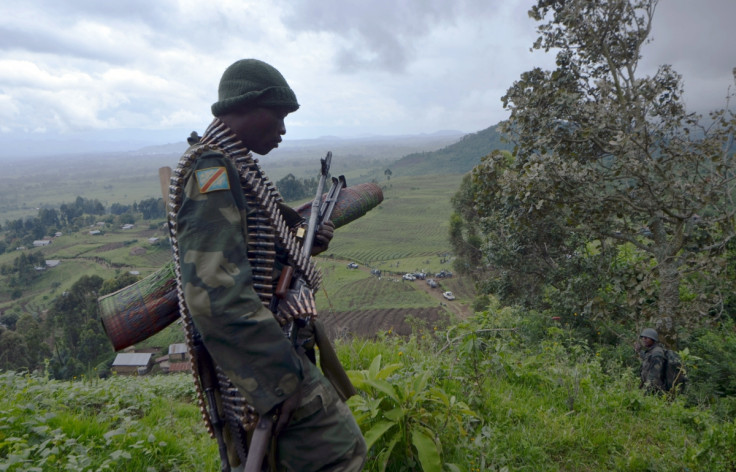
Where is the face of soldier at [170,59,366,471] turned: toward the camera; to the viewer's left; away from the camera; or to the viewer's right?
to the viewer's right

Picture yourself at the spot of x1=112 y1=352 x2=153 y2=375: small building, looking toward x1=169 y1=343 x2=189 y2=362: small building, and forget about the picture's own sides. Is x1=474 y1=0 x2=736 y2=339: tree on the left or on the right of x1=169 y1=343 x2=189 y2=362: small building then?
right

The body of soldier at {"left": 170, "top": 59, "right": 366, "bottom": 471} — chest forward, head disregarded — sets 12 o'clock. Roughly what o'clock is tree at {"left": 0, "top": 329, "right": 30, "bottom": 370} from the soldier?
The tree is roughly at 8 o'clock from the soldier.

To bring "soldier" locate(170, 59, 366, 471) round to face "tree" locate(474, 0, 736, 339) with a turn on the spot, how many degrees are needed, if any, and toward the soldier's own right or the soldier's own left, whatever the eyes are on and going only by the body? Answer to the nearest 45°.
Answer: approximately 45° to the soldier's own left

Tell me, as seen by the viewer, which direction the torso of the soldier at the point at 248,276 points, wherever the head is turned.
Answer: to the viewer's right

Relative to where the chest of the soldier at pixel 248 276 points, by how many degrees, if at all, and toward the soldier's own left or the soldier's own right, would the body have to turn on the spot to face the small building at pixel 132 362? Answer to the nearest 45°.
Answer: approximately 90° to the soldier's own left
